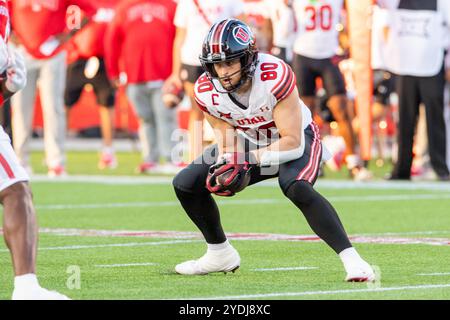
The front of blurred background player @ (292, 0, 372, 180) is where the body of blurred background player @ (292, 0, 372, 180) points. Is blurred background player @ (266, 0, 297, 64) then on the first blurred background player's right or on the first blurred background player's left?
on the first blurred background player's right

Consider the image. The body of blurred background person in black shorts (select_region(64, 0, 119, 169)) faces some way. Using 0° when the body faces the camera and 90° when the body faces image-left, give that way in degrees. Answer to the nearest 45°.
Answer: approximately 0°

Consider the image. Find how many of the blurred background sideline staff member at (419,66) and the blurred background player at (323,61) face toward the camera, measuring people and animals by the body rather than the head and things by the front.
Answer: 2

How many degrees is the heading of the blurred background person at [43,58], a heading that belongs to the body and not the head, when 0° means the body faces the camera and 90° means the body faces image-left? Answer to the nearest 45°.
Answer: approximately 0°

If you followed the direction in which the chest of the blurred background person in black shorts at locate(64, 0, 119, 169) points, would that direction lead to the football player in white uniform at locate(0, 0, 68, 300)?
yes

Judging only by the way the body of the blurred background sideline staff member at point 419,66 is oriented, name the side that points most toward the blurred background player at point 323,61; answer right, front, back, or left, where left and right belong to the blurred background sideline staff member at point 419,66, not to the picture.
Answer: right

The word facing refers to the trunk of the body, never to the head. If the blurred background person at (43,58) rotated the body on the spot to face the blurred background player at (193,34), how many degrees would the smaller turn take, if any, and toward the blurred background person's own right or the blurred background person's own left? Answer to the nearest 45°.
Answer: approximately 90° to the blurred background person's own left
